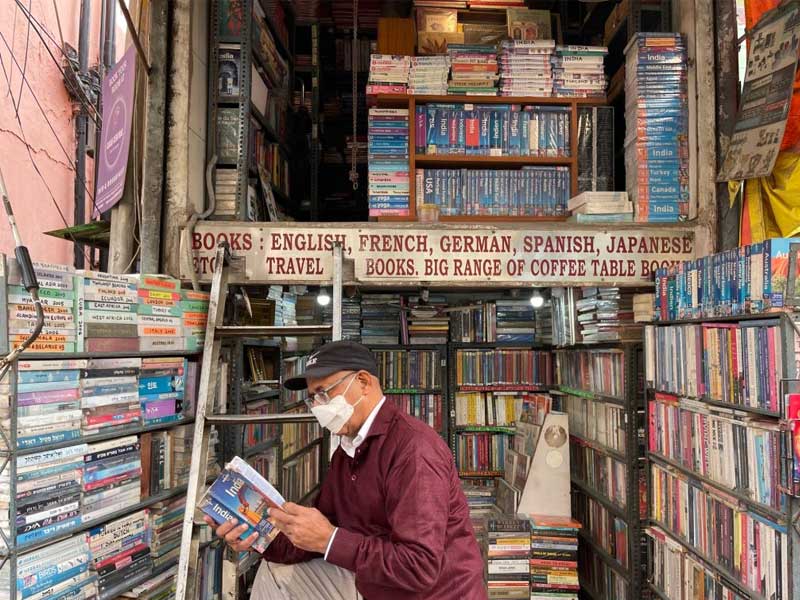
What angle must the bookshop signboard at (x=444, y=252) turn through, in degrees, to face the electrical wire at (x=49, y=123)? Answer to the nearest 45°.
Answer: approximately 135° to its right

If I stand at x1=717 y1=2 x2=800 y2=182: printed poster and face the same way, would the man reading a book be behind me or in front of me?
in front

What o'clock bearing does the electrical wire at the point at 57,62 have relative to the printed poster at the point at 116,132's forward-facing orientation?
The electrical wire is roughly at 4 o'clock from the printed poster.

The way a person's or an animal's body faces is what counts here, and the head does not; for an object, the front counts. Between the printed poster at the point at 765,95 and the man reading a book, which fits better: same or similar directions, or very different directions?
same or similar directions

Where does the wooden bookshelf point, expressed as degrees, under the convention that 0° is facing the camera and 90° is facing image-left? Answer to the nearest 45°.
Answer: approximately 0°

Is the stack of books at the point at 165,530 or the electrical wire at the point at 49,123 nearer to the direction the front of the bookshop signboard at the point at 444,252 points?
the stack of books

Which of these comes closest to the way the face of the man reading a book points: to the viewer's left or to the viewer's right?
to the viewer's left

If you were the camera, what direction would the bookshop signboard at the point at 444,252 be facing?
facing the viewer

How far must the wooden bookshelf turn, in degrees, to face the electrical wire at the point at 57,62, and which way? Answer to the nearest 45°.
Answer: approximately 90° to its right

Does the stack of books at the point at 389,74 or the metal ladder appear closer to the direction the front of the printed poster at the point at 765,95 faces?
the metal ladder

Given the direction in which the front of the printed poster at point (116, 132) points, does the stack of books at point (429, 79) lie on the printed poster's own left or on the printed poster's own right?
on the printed poster's own left

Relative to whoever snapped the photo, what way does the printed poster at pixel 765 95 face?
facing the viewer and to the left of the viewer
